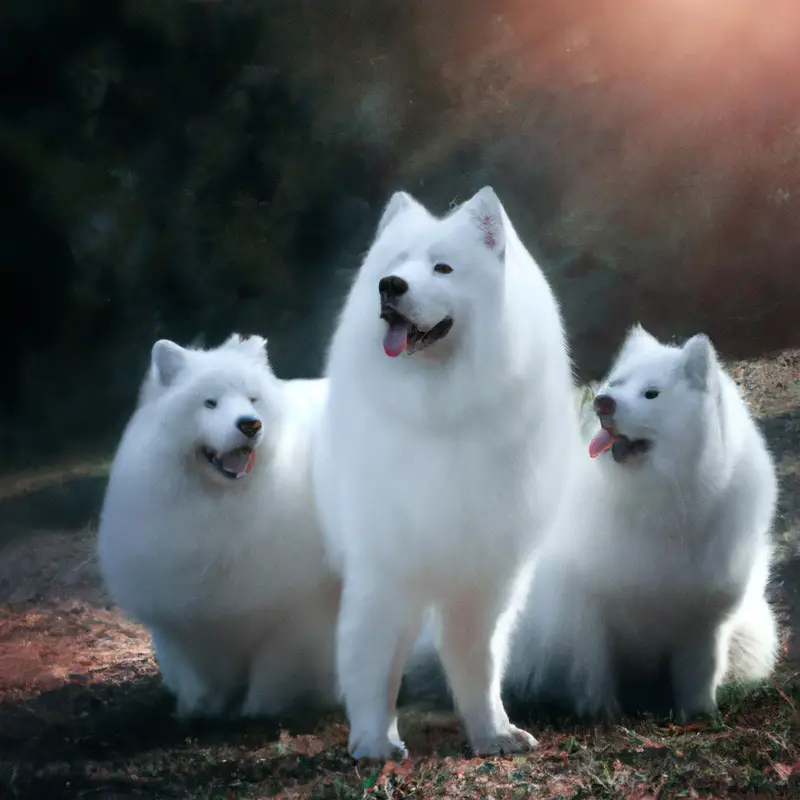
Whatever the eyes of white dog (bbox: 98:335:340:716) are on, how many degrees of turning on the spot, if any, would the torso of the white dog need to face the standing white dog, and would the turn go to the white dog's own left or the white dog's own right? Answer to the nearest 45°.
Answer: approximately 45° to the white dog's own left

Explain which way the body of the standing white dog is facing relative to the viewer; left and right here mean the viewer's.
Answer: facing the viewer

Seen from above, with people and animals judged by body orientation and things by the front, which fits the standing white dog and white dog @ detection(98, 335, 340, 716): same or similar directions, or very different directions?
same or similar directions

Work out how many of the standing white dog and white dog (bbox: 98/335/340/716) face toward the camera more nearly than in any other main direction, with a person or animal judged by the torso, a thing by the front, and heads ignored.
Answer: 2

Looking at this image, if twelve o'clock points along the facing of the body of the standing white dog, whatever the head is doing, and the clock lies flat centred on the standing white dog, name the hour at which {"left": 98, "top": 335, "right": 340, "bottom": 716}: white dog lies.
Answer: The white dog is roughly at 4 o'clock from the standing white dog.

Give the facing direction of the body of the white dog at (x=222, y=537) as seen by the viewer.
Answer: toward the camera
